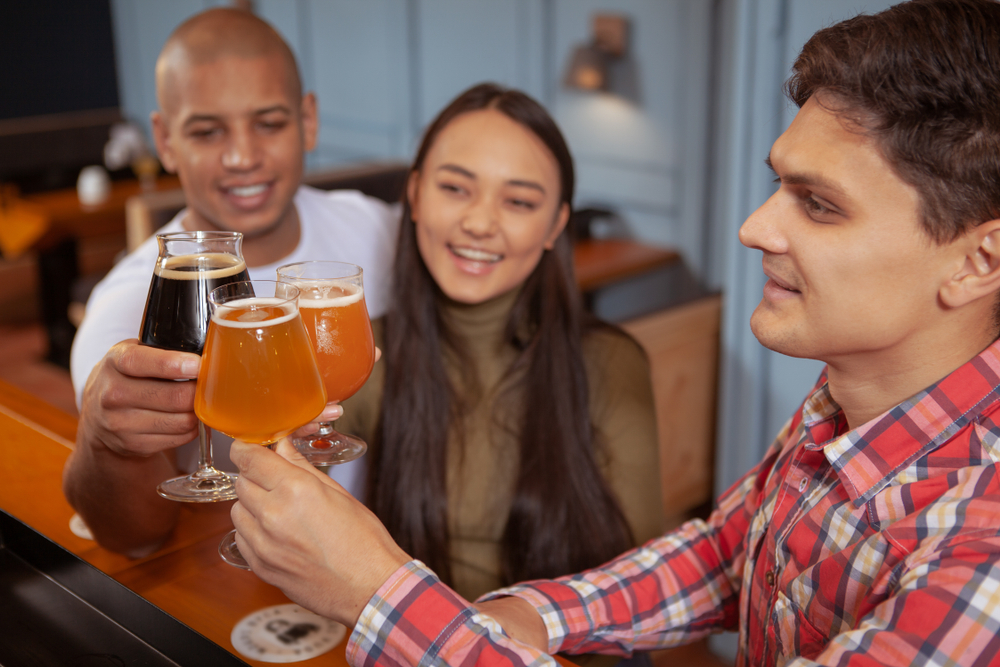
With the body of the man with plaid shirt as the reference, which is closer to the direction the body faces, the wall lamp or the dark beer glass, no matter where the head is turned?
the dark beer glass

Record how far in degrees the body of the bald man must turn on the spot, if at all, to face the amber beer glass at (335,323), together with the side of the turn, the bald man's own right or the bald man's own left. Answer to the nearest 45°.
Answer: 0° — they already face it

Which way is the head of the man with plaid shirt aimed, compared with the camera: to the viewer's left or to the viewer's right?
to the viewer's left

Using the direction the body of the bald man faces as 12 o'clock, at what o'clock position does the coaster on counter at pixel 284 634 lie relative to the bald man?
The coaster on counter is roughly at 12 o'clock from the bald man.

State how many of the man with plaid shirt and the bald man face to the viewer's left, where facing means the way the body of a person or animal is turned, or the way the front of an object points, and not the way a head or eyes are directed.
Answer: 1

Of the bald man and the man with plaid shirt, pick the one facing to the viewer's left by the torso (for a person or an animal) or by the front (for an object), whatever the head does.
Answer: the man with plaid shirt

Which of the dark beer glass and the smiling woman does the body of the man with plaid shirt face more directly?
the dark beer glass

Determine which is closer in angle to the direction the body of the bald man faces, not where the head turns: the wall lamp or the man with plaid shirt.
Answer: the man with plaid shirt

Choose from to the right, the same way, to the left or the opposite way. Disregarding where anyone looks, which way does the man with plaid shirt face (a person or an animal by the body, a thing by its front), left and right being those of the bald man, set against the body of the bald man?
to the right

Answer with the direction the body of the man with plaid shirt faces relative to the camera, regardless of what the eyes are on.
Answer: to the viewer's left

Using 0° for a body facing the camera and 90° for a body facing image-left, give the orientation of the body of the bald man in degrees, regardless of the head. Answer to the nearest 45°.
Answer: approximately 0°
